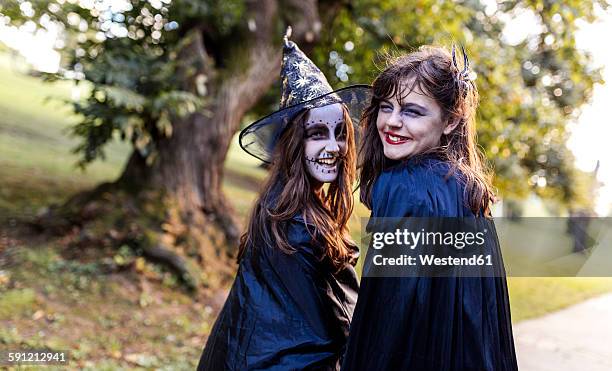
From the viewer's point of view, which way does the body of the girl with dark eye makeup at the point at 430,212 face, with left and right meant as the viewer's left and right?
facing away from the viewer and to the left of the viewer

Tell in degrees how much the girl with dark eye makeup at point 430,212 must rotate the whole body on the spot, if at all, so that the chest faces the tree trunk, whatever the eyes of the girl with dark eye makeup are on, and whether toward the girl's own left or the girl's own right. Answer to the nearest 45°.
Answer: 0° — they already face it
